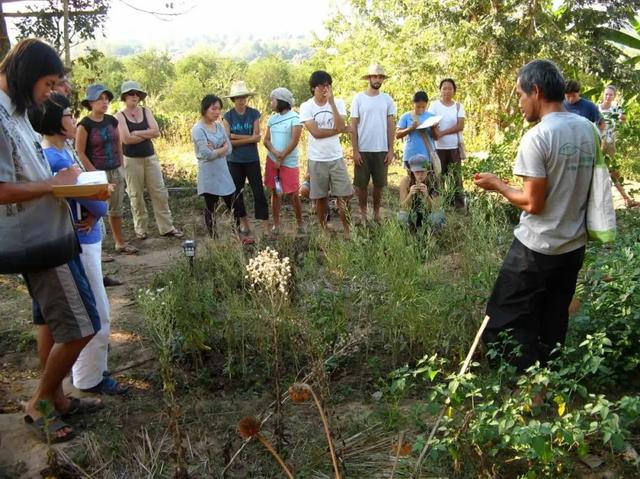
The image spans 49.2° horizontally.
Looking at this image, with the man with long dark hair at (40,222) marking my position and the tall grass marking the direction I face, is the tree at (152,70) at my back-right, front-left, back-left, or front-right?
front-left

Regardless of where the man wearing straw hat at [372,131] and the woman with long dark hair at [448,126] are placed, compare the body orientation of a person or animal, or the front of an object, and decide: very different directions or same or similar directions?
same or similar directions

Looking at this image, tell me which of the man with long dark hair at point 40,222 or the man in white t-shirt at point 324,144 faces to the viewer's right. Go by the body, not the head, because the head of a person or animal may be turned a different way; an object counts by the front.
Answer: the man with long dark hair

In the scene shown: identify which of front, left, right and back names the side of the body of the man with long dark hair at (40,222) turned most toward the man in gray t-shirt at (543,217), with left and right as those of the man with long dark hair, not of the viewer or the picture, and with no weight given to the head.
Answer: front

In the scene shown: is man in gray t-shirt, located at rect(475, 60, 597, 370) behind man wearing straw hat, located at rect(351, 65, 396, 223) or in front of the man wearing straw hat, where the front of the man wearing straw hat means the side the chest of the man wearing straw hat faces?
in front

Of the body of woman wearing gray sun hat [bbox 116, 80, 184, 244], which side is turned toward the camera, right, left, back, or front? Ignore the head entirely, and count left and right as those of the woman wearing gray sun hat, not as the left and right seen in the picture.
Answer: front

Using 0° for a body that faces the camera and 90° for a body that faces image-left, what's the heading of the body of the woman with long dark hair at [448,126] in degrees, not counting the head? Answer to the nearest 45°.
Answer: approximately 0°

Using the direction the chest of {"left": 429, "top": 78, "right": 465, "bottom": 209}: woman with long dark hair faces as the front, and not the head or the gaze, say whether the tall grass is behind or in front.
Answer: in front

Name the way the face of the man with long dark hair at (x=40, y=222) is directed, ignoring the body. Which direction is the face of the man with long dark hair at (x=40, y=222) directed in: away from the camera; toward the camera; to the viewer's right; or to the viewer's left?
to the viewer's right

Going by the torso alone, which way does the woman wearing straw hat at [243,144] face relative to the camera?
toward the camera

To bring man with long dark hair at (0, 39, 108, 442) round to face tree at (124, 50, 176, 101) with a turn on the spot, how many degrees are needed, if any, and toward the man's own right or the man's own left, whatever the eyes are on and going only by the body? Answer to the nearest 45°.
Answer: approximately 90° to the man's own left

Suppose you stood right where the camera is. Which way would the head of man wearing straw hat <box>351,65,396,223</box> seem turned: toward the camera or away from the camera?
toward the camera

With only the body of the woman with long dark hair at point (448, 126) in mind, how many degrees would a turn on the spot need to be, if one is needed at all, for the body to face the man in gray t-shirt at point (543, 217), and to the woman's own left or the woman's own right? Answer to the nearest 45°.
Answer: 0° — they already face them

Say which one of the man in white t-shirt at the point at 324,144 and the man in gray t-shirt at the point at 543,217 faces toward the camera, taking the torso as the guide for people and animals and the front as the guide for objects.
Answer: the man in white t-shirt

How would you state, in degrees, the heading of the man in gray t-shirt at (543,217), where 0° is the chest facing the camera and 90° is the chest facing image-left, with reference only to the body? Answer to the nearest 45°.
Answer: approximately 135°

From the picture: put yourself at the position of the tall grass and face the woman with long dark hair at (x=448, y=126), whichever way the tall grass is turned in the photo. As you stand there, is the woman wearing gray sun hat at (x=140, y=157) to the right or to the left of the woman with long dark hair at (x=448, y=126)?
left

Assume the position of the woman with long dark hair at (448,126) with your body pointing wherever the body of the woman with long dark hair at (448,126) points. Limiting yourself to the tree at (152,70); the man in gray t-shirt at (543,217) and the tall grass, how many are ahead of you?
2

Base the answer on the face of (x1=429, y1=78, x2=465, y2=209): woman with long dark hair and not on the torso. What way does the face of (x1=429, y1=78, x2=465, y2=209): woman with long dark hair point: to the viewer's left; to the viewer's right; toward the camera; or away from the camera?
toward the camera

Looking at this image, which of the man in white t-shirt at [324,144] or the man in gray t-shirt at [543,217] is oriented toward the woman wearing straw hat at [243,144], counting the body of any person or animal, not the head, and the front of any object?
the man in gray t-shirt

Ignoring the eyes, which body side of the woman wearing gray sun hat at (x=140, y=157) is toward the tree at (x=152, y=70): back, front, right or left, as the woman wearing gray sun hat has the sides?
back
